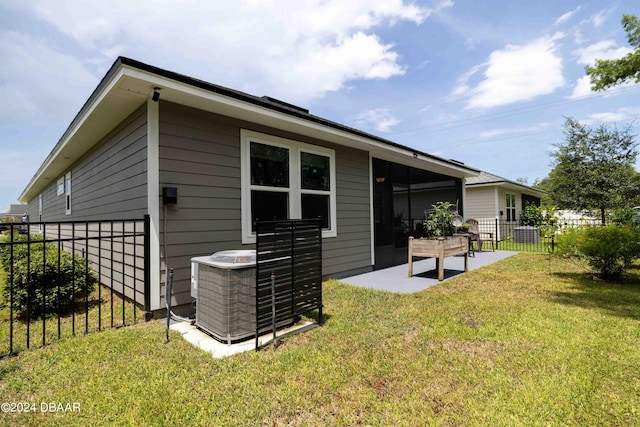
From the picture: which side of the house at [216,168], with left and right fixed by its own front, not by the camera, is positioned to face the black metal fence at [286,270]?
back

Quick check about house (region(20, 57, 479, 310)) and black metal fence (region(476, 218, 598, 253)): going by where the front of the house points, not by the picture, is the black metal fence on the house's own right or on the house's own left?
on the house's own right

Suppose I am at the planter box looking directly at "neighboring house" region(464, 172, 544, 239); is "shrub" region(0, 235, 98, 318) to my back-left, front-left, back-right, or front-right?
back-left

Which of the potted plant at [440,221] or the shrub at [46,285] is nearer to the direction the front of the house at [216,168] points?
the shrub

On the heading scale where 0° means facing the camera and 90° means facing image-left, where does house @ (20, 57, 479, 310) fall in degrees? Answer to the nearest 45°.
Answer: approximately 135°

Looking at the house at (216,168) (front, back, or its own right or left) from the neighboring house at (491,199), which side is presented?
right

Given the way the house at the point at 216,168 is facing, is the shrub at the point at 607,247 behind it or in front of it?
behind

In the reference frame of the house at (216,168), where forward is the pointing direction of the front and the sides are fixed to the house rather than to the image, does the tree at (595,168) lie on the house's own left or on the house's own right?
on the house's own right
